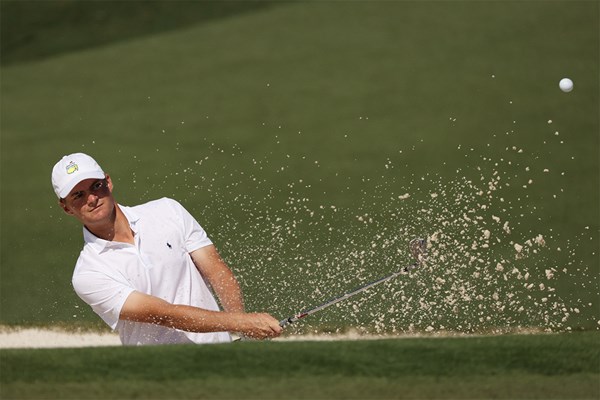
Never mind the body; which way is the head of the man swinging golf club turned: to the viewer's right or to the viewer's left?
to the viewer's right

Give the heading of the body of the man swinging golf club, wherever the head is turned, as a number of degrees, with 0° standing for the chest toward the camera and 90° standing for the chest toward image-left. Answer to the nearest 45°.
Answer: approximately 0°
